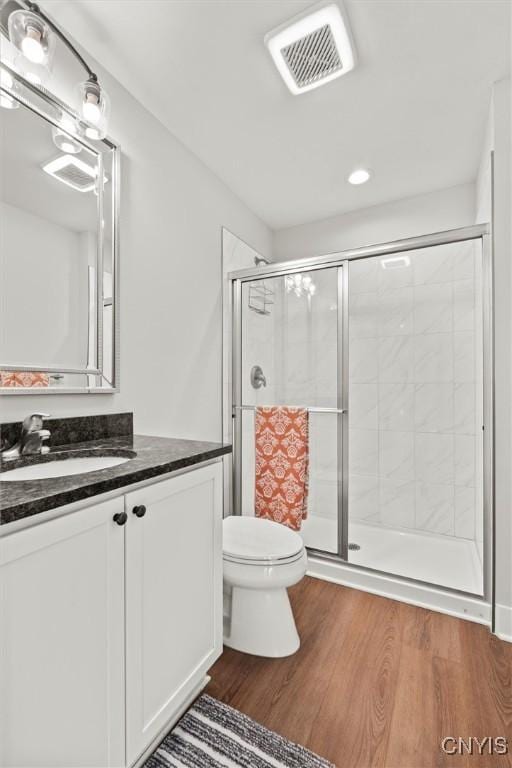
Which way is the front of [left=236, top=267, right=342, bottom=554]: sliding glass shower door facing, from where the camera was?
facing the viewer and to the left of the viewer

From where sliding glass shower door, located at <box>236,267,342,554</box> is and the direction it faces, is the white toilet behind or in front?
in front

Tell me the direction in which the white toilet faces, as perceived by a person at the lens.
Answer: facing the viewer and to the right of the viewer

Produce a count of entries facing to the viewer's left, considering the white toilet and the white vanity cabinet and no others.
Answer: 0

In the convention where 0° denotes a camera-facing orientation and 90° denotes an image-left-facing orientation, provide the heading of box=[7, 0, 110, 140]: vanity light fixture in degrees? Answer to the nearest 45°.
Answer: approximately 315°

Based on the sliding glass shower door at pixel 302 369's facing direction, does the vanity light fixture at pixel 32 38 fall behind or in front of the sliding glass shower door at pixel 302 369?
in front

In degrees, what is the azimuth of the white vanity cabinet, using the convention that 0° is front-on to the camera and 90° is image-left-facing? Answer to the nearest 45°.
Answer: approximately 315°
